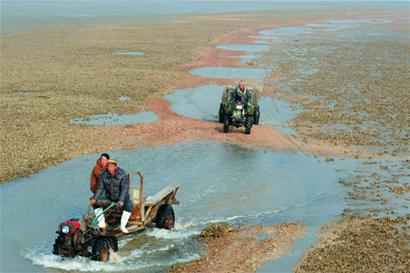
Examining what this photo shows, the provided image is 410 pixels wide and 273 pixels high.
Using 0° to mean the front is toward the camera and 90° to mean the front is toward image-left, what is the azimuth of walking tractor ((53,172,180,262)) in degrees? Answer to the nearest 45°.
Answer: approximately 45°

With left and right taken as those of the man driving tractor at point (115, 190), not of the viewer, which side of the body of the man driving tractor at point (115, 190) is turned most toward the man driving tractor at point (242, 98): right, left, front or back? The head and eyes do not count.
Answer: back

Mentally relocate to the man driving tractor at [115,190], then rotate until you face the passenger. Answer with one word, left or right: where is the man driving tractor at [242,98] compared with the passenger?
right

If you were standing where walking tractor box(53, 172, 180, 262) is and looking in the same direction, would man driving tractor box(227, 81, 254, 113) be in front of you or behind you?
behind
